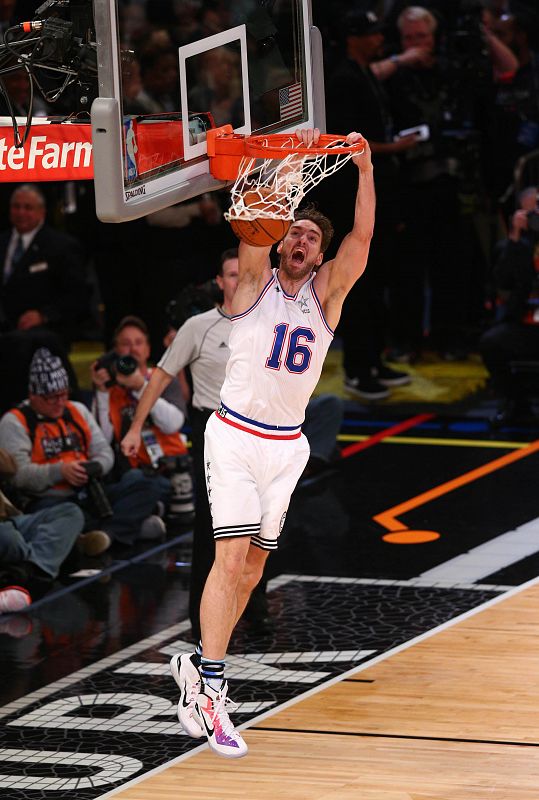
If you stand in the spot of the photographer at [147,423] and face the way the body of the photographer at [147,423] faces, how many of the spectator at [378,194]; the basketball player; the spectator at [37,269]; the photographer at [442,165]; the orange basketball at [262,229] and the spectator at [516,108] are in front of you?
2

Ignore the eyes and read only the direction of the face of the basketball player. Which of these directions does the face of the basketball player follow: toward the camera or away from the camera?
toward the camera

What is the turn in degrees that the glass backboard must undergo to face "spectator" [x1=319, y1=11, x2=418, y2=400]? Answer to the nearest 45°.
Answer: approximately 135° to its left

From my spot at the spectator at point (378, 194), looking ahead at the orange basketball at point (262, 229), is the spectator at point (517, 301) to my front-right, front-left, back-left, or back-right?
front-left

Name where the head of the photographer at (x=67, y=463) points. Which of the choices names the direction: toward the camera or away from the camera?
toward the camera

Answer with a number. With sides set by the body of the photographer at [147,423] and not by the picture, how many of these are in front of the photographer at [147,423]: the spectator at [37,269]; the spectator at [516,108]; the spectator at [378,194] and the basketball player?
1

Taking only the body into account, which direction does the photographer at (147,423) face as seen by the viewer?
toward the camera

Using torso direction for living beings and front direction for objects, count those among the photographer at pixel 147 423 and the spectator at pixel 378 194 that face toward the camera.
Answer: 1

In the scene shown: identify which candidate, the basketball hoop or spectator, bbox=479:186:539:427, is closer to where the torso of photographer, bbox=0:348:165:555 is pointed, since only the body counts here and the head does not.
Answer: the basketball hoop

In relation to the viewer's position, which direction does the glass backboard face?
facing the viewer and to the right of the viewer

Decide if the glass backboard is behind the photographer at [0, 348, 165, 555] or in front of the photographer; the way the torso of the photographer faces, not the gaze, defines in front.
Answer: in front
